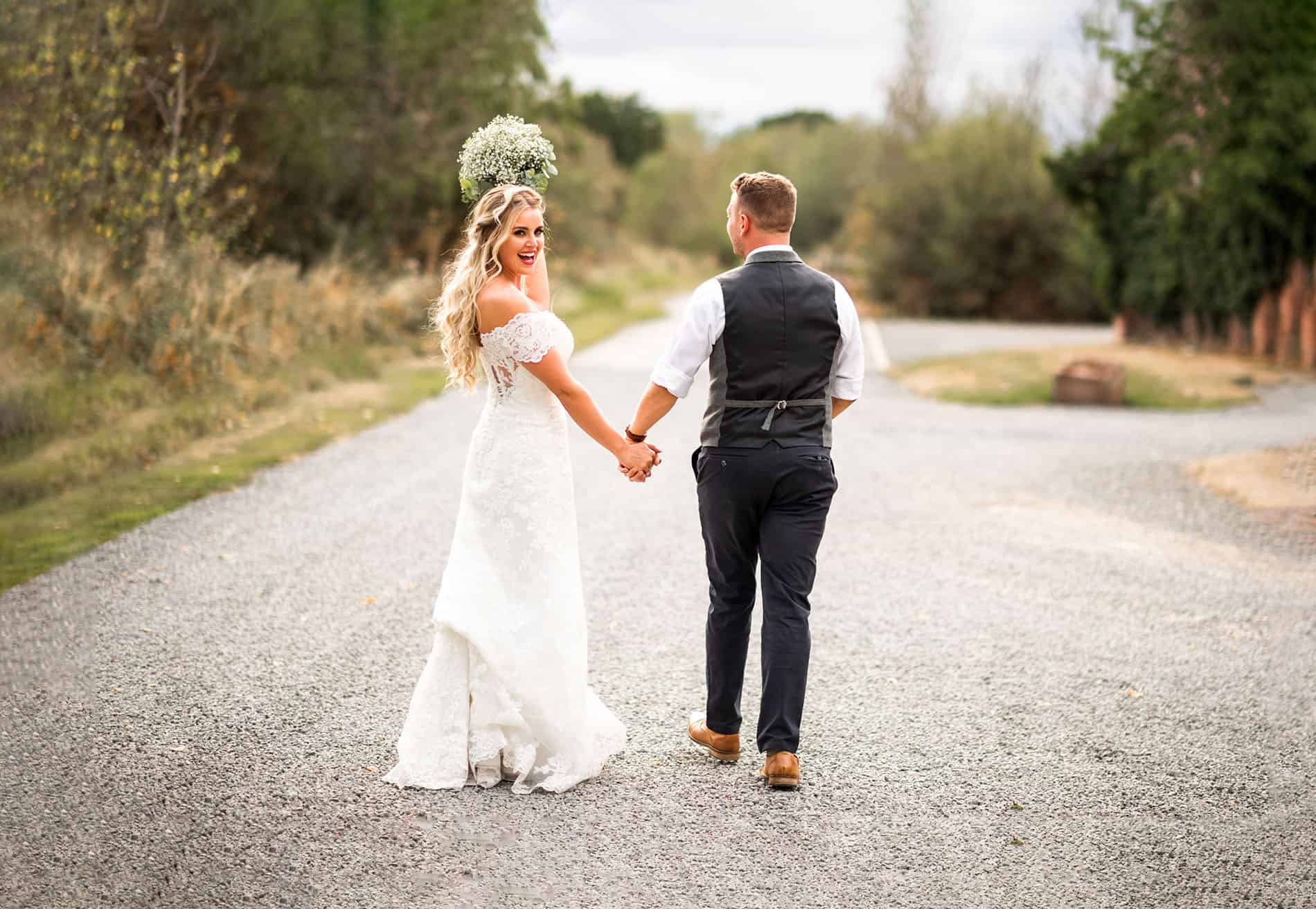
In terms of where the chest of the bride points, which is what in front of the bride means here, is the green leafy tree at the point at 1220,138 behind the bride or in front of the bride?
in front

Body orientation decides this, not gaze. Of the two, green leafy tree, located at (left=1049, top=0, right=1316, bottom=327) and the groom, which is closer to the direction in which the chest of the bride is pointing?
the green leafy tree

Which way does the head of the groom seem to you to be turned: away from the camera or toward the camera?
away from the camera

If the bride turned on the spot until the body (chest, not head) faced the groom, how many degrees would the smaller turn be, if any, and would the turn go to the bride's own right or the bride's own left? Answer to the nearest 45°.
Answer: approximately 45° to the bride's own right

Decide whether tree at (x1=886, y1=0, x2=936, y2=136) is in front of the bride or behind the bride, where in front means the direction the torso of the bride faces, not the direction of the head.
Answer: in front

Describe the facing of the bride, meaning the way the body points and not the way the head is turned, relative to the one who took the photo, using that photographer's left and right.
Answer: facing away from the viewer and to the right of the viewer

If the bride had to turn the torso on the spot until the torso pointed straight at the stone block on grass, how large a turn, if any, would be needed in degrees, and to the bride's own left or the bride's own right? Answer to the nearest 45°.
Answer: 0° — they already face it

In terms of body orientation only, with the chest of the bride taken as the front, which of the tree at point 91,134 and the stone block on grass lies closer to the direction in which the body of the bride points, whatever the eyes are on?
the stone block on grass

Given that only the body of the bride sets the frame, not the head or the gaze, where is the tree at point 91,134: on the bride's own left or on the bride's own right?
on the bride's own left
